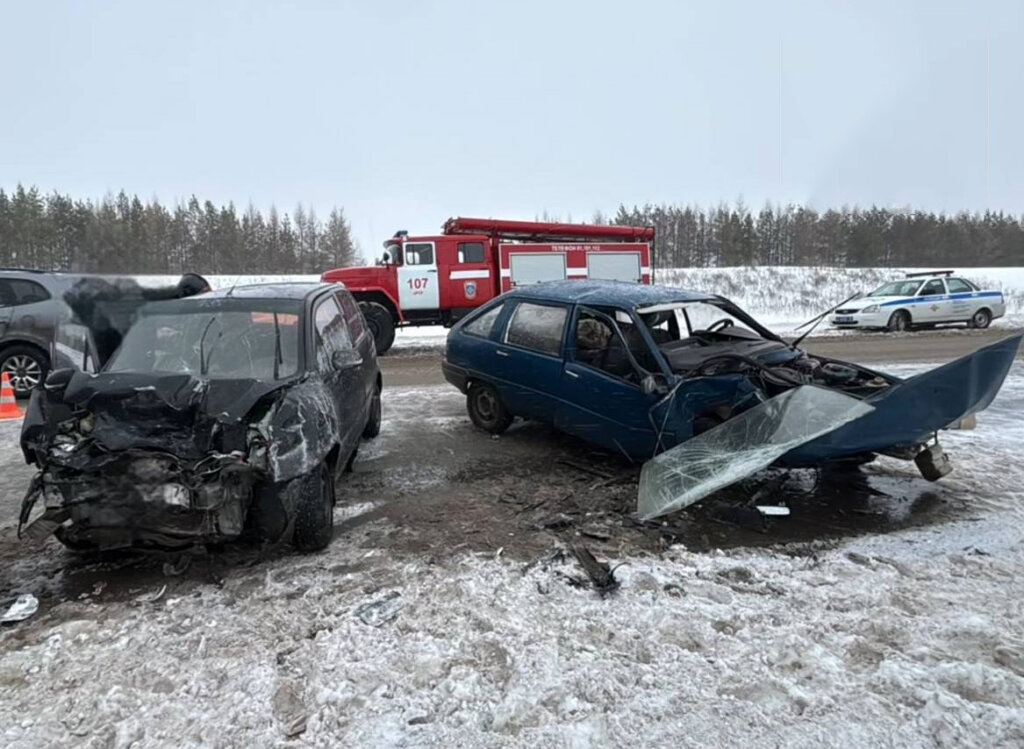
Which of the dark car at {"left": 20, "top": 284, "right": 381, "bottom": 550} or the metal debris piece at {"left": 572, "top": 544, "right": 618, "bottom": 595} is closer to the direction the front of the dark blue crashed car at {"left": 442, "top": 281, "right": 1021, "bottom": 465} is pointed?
the metal debris piece

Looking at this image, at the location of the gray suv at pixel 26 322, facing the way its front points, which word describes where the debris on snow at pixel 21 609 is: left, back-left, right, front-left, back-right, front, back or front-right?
left

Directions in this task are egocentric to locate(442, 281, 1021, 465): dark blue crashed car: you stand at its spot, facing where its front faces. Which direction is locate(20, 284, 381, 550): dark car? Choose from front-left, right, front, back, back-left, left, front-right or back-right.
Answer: right

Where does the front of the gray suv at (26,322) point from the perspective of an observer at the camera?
facing to the left of the viewer

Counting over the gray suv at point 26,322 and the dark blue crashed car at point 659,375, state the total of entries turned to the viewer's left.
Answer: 1

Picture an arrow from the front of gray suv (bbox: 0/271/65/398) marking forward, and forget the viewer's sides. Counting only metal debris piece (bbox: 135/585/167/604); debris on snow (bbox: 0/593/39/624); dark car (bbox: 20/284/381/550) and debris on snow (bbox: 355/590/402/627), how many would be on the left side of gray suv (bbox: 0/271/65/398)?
4

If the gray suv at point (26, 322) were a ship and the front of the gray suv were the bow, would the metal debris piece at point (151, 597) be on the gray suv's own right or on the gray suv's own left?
on the gray suv's own left

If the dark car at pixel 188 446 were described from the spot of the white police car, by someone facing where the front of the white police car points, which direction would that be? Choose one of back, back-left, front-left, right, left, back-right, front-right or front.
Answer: front-left

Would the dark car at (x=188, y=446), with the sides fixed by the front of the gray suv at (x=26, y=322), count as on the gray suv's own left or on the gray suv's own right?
on the gray suv's own left

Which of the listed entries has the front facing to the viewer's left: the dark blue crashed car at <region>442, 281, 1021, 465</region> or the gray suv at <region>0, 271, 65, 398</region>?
the gray suv

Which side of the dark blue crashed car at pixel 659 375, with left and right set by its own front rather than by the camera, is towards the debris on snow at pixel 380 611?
right
